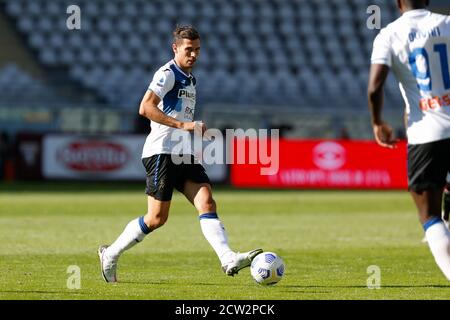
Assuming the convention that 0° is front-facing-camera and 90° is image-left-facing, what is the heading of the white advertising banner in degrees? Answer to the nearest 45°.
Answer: approximately 0°

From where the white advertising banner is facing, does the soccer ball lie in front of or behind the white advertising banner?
in front

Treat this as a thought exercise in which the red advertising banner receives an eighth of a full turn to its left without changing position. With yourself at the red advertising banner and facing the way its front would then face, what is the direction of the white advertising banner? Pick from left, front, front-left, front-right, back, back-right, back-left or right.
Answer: back-right

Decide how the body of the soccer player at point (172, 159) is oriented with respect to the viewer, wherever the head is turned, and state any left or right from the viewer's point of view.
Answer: facing the viewer and to the right of the viewer

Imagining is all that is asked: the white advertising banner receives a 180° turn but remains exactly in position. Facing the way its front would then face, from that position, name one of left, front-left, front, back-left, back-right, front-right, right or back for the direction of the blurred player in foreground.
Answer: back

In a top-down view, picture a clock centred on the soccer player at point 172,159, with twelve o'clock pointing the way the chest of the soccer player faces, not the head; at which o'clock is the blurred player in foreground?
The blurred player in foreground is roughly at 12 o'clock from the soccer player.

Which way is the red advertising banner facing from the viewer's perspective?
toward the camera

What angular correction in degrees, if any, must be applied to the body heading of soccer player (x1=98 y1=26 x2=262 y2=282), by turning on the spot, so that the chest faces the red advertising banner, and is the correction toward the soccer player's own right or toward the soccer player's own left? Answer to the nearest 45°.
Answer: approximately 135° to the soccer player's own left

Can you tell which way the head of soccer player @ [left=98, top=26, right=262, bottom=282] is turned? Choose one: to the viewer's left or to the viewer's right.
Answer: to the viewer's right
